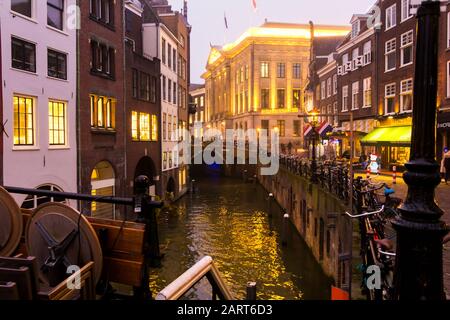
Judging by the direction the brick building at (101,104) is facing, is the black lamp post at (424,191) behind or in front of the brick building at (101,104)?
in front

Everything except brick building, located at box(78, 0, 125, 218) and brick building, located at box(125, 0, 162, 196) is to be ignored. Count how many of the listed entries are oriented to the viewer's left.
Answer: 0

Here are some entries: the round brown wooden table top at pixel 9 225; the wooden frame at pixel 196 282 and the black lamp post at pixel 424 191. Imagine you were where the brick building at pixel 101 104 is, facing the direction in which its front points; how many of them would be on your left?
0

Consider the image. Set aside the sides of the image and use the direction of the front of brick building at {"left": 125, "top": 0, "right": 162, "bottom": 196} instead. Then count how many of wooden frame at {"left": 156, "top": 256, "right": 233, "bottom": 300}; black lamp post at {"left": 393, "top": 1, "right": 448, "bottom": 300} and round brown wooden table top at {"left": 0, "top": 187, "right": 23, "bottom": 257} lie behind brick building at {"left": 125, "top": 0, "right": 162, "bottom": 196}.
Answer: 0

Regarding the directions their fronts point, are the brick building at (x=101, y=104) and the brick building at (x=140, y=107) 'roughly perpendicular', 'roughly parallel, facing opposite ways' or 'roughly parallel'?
roughly parallel

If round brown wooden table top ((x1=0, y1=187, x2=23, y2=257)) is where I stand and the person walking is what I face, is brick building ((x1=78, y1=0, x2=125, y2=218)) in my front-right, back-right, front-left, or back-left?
front-left

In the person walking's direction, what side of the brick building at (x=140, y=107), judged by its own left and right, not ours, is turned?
front

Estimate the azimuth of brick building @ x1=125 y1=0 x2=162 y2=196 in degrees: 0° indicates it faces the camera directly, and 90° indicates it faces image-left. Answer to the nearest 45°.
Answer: approximately 315°

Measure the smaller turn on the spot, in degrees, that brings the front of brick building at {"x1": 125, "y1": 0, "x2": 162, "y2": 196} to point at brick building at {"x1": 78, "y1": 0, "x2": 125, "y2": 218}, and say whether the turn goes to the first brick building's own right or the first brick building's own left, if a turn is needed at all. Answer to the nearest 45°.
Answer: approximately 45° to the first brick building's own right

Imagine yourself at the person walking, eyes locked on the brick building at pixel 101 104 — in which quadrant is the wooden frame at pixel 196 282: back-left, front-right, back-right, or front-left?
front-left

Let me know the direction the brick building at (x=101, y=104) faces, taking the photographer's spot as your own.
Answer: facing the viewer and to the right of the viewer

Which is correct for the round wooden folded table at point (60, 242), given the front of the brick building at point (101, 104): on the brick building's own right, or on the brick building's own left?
on the brick building's own right

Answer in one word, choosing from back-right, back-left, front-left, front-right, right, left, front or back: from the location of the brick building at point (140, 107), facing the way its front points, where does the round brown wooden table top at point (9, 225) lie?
front-right
